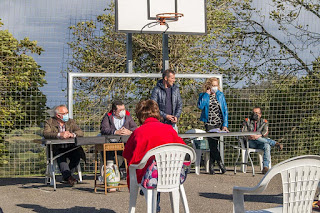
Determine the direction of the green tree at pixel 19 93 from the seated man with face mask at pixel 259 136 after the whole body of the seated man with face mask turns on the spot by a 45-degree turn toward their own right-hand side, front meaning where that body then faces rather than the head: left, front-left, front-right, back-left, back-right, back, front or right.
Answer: front-right

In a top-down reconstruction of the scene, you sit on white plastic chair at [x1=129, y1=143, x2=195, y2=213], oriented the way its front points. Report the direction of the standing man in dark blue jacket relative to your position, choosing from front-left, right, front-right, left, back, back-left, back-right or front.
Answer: front-right

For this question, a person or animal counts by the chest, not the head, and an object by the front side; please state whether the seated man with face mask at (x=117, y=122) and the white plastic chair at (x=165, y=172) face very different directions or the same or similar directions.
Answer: very different directions

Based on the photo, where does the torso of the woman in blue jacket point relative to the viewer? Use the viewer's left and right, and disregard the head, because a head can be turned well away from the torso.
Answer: facing the viewer

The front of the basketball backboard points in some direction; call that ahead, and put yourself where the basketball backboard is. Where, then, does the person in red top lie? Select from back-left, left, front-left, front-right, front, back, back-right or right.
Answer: front

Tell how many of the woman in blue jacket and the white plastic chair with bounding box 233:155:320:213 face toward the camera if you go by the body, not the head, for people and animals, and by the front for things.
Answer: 1

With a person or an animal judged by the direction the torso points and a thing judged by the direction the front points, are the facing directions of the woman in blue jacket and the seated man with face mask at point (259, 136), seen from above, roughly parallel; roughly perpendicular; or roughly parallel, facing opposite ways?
roughly parallel

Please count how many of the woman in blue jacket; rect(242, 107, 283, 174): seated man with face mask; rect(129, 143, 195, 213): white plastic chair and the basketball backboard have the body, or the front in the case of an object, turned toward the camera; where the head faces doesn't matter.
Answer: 3

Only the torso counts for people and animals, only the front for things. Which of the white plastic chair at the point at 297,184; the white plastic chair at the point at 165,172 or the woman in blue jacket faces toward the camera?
the woman in blue jacket

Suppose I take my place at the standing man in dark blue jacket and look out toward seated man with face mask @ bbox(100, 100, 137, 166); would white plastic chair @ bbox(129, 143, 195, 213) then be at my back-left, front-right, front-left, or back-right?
front-left

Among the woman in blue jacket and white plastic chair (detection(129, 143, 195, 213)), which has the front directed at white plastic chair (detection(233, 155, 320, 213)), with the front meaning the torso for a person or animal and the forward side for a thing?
the woman in blue jacket

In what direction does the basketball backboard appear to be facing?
toward the camera

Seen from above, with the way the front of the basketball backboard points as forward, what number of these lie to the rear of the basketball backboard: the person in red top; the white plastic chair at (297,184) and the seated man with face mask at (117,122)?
0

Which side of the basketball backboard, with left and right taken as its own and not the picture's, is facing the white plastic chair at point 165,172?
front

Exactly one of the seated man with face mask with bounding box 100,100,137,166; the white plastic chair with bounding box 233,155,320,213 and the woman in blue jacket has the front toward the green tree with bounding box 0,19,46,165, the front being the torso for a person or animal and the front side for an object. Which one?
the white plastic chair

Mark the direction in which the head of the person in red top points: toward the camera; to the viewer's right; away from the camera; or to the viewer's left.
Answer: away from the camera

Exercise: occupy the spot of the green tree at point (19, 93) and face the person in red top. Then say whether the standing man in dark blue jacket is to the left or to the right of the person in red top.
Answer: left
